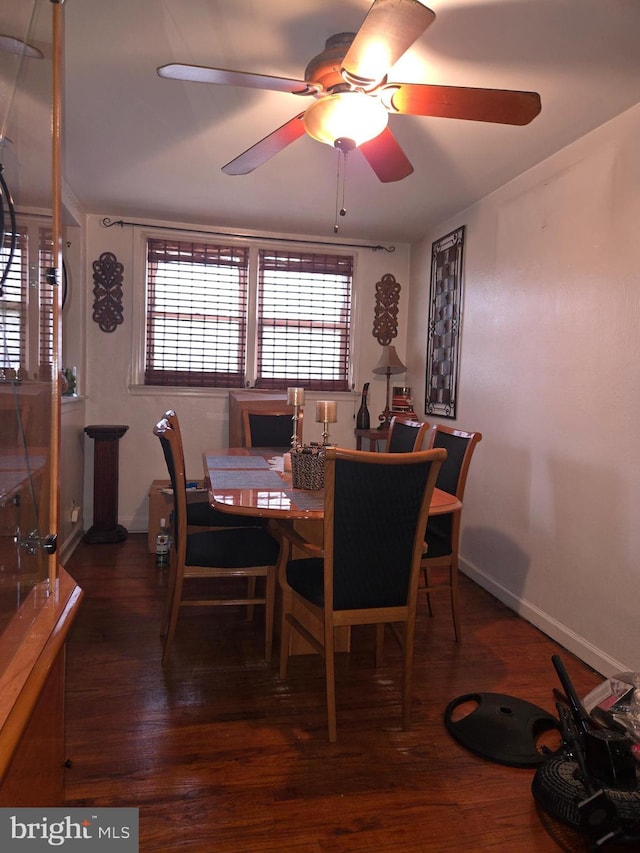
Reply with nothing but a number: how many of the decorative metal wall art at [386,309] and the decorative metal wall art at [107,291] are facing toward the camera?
2

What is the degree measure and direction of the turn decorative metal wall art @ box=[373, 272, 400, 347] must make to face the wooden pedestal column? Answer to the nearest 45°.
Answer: approximately 45° to its right

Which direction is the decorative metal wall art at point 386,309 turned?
toward the camera

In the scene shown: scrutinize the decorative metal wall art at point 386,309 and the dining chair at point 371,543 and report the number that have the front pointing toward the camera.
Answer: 1

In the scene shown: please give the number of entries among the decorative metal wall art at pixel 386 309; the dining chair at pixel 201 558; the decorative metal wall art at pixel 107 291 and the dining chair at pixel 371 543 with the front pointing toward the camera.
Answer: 2

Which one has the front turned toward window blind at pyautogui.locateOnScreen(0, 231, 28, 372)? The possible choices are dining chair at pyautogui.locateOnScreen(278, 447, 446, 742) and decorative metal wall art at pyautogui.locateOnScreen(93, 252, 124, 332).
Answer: the decorative metal wall art

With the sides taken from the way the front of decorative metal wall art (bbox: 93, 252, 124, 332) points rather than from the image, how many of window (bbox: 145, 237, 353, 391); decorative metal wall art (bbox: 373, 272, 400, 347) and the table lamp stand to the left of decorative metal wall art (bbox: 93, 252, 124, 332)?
3

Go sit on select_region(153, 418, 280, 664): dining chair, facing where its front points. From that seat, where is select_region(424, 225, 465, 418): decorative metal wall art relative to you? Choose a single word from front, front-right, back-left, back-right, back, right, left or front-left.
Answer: front-left

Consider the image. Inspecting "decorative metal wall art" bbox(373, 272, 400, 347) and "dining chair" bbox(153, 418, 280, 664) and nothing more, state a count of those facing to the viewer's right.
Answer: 1

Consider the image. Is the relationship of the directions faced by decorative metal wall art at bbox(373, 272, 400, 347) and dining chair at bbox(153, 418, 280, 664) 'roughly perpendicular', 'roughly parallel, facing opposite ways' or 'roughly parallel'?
roughly perpendicular

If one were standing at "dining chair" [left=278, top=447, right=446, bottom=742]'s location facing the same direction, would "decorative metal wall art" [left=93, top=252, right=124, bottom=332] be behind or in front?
in front

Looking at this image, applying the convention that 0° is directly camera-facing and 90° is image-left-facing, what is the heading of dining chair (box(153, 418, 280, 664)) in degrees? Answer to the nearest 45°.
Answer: approximately 270°

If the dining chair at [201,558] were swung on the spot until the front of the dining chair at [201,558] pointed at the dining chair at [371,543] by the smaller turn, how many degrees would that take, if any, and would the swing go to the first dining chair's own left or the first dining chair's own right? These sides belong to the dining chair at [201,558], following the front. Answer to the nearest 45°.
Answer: approximately 45° to the first dining chair's own right

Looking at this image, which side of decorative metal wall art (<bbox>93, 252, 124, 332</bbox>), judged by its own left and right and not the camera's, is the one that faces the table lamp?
left

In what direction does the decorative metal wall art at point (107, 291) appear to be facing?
toward the camera

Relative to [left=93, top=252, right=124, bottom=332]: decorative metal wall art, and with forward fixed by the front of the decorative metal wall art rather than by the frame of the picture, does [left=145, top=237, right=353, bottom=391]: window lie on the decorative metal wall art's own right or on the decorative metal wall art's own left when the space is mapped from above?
on the decorative metal wall art's own left
